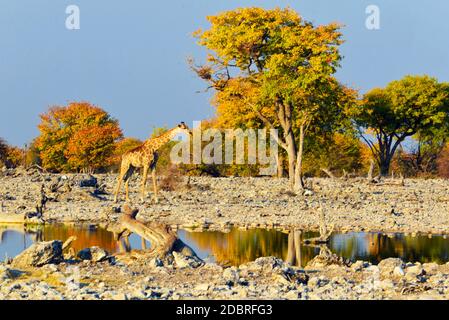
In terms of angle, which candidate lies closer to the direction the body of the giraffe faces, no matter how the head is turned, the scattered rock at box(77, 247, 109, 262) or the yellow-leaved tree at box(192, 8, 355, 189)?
the yellow-leaved tree

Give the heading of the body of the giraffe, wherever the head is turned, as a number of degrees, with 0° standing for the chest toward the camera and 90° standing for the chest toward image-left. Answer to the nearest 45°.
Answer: approximately 270°

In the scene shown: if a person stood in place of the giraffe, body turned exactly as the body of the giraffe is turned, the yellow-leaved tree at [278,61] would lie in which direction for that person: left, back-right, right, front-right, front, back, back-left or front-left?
front-left

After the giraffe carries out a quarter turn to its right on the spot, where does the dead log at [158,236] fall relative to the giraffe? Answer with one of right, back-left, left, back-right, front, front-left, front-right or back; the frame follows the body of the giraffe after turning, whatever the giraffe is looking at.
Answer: front

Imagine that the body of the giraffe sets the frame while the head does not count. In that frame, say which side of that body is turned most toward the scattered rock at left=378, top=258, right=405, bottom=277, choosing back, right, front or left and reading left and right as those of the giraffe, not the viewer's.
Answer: right

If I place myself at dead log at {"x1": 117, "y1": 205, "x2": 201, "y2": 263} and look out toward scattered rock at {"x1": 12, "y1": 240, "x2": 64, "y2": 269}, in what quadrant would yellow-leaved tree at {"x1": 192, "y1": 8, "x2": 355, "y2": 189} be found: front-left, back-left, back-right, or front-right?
back-right

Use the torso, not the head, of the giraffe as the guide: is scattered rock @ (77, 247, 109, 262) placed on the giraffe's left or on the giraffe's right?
on the giraffe's right

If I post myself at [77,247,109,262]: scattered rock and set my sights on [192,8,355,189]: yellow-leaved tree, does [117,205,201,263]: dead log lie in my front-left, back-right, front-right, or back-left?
front-right

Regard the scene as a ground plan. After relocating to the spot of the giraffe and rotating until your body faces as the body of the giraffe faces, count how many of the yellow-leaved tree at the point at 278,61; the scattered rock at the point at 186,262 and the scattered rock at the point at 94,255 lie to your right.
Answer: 2

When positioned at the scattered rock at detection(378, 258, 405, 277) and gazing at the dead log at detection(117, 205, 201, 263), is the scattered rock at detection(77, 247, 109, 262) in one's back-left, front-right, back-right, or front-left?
front-left

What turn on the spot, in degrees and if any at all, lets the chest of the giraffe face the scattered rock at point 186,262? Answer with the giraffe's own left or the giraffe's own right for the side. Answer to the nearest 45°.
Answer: approximately 90° to the giraffe's own right

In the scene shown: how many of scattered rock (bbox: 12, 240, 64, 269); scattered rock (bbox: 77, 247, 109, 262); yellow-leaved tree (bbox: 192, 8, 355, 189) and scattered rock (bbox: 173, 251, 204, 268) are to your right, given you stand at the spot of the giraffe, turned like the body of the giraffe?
3
